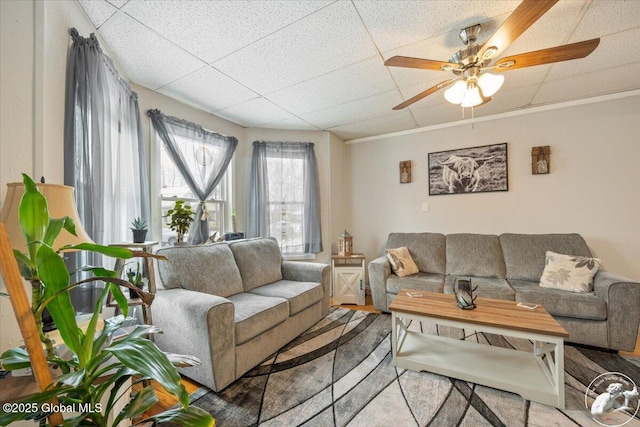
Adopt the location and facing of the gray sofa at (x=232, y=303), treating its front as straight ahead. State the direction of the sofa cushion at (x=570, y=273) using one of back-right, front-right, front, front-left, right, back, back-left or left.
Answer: front-left

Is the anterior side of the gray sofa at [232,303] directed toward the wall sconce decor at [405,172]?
no

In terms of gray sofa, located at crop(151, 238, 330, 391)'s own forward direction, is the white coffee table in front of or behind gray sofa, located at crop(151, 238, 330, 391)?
in front

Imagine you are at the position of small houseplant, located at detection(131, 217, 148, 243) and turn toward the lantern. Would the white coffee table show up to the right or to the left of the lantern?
right

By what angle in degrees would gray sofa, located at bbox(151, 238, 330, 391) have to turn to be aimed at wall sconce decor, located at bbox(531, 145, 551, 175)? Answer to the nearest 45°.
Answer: approximately 45° to its left

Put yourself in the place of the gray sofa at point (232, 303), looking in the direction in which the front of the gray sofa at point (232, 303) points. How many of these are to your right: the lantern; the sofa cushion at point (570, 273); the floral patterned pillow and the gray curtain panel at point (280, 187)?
0

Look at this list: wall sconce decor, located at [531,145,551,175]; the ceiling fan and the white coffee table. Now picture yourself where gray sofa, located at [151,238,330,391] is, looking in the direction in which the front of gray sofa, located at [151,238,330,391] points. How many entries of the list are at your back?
0

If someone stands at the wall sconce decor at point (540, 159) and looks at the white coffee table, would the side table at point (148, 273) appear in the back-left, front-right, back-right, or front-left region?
front-right

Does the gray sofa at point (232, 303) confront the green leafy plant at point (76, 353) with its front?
no

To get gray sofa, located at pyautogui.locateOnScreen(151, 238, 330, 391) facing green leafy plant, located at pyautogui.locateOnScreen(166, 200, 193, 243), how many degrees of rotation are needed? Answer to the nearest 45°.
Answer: approximately 180°

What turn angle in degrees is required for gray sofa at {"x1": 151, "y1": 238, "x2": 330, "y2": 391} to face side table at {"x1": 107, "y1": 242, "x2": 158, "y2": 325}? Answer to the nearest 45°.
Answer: approximately 135° to its right

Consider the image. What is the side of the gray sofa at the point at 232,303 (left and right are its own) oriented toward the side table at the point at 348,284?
left

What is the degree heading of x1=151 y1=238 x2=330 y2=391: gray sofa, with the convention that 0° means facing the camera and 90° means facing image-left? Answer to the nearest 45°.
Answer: approximately 315°

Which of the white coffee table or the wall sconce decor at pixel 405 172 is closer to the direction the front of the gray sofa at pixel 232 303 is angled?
the white coffee table
